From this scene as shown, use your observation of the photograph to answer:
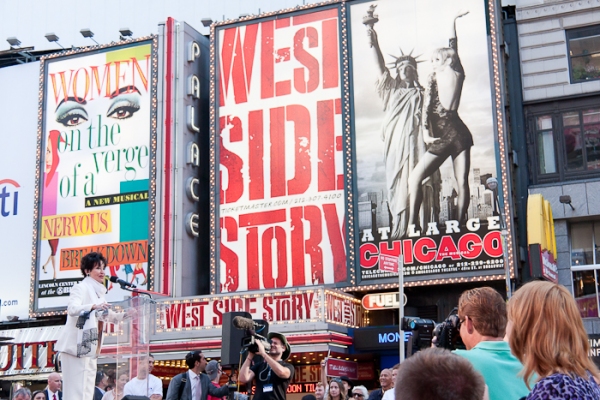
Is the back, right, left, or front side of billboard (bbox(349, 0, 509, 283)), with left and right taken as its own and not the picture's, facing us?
front

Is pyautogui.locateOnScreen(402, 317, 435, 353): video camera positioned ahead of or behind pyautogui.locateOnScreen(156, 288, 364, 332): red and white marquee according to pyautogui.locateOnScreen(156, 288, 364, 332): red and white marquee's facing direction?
ahead

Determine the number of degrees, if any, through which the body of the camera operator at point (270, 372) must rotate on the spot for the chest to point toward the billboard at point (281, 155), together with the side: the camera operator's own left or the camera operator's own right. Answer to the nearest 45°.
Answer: approximately 135° to the camera operator's own right

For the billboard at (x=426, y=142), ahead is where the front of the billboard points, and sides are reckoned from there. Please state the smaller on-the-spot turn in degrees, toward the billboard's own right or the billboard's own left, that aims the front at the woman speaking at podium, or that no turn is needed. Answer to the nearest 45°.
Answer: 0° — it already faces them

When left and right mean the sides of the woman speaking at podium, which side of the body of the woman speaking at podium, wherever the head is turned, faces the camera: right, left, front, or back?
right

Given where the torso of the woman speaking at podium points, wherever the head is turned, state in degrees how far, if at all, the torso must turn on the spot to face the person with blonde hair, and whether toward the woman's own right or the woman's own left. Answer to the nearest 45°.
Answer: approximately 90° to the woman's own right

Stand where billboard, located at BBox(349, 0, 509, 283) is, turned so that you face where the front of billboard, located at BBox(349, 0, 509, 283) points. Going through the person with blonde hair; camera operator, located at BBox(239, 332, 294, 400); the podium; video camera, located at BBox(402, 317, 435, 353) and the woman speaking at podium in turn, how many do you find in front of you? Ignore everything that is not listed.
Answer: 5

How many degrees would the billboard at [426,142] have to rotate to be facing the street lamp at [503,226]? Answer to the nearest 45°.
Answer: approximately 45° to its left

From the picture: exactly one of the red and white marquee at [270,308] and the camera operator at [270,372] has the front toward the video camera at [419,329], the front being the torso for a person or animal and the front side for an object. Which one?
the red and white marquee

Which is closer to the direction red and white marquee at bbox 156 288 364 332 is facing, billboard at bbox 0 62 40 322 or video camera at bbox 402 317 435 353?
the video camera

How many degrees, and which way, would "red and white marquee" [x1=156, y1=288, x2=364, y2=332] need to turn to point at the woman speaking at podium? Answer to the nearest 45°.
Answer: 0° — it already faces them

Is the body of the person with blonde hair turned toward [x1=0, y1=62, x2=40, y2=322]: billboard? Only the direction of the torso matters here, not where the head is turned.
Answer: yes

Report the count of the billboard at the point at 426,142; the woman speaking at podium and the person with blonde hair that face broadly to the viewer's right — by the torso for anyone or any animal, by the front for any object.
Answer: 1

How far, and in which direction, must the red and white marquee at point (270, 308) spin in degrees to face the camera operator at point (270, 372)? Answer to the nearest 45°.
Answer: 0° — it already faces them
